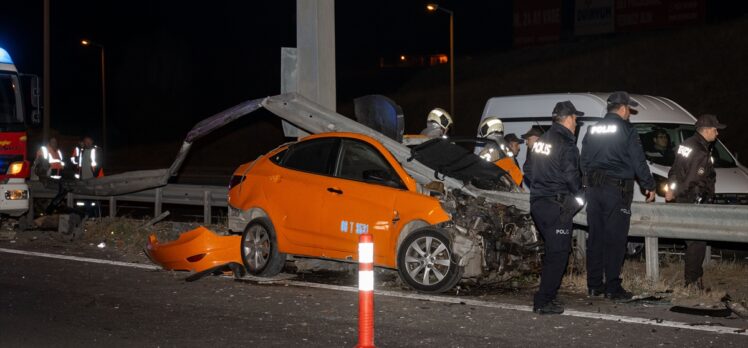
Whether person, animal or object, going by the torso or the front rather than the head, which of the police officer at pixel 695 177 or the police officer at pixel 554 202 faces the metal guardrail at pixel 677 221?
the police officer at pixel 554 202

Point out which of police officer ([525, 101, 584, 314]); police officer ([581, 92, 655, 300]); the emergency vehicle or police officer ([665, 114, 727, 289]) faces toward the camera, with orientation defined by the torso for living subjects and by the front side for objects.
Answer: the emergency vehicle

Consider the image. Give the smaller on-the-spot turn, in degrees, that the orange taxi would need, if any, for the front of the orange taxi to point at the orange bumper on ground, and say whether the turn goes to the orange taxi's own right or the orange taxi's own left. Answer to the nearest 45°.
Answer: approximately 180°

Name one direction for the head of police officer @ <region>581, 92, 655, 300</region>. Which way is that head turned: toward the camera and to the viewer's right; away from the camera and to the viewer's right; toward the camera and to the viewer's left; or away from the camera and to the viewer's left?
away from the camera and to the viewer's right

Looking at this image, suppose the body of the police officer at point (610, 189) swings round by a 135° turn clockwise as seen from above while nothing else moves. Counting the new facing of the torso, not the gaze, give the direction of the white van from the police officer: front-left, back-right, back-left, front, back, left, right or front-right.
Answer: back

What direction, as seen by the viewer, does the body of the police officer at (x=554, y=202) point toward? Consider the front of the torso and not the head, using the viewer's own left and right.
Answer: facing away from the viewer and to the right of the viewer

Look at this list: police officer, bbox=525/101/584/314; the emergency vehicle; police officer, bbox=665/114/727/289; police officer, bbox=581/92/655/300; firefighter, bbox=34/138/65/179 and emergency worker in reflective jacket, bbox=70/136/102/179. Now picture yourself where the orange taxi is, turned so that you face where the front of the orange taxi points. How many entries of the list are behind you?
3
